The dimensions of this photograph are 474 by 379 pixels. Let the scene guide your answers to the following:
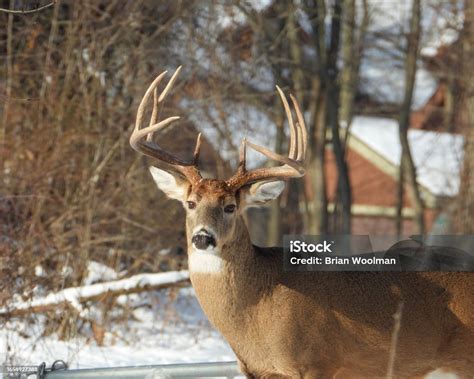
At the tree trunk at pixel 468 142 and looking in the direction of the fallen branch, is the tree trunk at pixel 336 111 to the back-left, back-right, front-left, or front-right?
front-right

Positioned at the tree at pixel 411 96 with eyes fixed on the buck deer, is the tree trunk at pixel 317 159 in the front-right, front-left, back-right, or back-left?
front-right

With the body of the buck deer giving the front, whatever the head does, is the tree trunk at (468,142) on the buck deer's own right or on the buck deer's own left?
on the buck deer's own right

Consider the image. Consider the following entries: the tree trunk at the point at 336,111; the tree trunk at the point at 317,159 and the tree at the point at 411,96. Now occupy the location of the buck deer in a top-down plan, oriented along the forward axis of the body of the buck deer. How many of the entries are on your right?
3

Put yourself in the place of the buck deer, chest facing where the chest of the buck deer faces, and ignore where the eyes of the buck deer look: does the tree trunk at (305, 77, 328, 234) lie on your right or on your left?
on your right

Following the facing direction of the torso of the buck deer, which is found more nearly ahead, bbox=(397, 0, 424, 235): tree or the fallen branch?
the fallen branch

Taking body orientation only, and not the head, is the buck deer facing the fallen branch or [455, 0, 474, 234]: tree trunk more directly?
the fallen branch

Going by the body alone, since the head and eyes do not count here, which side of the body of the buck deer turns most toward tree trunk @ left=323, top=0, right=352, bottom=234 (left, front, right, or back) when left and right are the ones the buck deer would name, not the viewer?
right

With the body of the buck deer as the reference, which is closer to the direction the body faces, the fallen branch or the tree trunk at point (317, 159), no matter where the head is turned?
the fallen branch

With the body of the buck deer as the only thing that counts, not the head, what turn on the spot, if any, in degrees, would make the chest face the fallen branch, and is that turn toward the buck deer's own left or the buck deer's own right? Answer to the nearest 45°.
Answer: approximately 45° to the buck deer's own right

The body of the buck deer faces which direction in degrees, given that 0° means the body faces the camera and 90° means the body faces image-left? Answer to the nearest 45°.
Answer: approximately 90°
